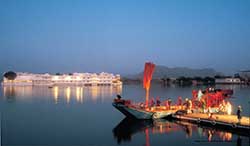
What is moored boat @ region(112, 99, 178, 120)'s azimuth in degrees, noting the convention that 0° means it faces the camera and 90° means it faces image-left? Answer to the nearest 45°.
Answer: approximately 90°

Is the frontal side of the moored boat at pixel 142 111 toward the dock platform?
no
